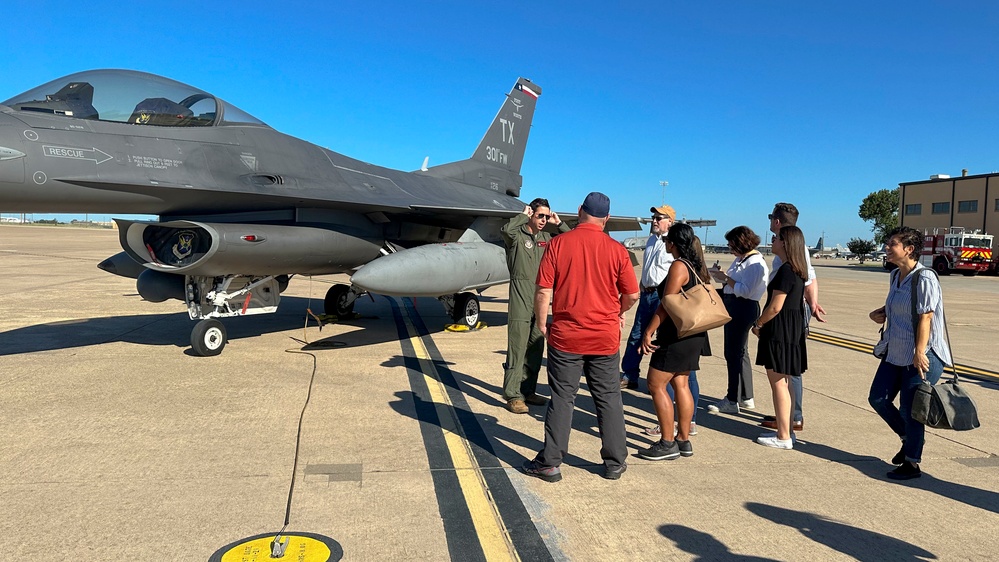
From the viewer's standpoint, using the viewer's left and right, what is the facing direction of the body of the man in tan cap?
facing the viewer and to the left of the viewer

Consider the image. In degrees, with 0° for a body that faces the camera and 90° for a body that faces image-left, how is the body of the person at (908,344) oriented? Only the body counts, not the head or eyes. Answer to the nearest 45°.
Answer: approximately 45°

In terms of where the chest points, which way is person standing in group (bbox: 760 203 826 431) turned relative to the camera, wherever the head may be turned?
to the viewer's left

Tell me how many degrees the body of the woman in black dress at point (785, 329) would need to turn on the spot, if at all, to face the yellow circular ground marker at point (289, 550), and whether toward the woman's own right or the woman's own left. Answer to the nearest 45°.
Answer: approximately 45° to the woman's own left

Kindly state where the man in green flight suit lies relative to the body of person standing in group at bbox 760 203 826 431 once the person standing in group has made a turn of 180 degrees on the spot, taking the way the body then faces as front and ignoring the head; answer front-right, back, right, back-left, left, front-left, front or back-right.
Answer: back

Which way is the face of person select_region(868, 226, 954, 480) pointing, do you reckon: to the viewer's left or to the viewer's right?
to the viewer's left

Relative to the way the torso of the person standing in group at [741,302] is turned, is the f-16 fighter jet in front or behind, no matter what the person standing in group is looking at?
in front

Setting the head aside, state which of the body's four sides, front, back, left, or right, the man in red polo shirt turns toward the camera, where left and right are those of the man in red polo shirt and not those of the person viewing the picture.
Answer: back

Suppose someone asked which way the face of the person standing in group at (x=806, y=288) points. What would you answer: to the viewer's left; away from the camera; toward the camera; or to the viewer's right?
to the viewer's left

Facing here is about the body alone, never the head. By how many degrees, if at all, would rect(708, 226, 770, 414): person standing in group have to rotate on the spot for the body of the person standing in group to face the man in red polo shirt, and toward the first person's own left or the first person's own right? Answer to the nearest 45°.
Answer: approximately 45° to the first person's own left

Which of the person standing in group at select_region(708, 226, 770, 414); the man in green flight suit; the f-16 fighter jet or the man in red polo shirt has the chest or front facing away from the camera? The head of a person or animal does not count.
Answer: the man in red polo shirt

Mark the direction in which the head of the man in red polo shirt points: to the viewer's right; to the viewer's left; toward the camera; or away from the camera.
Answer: away from the camera

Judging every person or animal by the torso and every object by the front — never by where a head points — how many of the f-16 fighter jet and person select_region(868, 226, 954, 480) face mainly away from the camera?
0

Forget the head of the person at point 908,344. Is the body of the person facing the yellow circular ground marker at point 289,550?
yes

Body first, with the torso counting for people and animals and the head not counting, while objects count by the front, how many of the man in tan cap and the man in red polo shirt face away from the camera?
1

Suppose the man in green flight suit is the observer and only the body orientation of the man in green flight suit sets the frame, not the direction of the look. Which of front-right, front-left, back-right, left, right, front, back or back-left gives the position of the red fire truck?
left

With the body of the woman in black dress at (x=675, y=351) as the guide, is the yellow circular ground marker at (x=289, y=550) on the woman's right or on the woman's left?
on the woman's left

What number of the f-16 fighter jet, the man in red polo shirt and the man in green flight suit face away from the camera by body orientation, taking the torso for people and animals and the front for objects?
1
